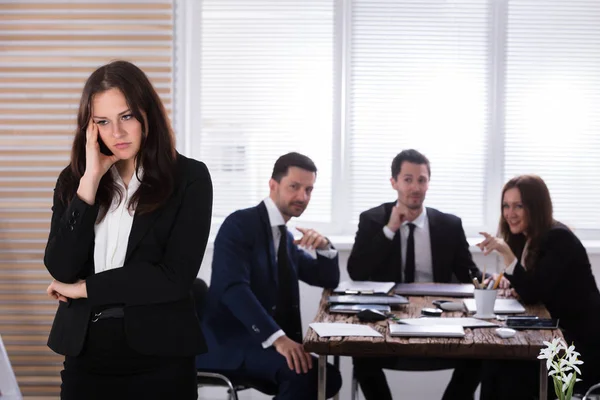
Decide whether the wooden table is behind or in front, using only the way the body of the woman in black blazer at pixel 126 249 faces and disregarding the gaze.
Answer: behind

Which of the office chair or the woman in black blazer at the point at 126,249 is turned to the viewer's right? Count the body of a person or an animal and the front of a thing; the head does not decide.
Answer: the office chair

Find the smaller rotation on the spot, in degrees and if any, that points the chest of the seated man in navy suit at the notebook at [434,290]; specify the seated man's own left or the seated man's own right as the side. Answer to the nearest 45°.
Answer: approximately 45° to the seated man's own left

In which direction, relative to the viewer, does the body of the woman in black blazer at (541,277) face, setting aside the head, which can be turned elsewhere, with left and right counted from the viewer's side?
facing to the left of the viewer

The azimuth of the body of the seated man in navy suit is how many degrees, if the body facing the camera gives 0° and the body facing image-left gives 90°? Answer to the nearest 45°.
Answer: approximately 315°

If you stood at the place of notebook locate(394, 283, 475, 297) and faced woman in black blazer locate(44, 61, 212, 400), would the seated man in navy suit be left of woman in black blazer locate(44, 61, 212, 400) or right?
right

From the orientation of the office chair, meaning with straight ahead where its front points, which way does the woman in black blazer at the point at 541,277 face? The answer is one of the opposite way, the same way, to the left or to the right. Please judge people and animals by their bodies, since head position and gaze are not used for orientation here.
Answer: the opposite way
